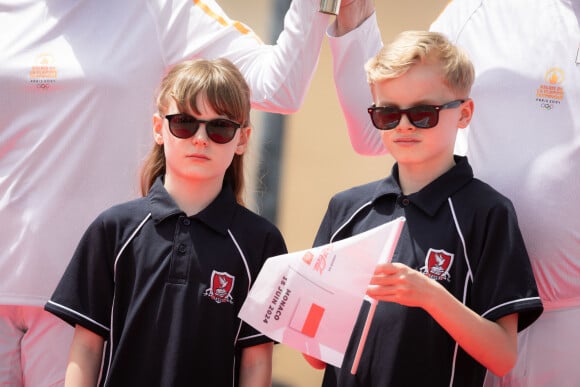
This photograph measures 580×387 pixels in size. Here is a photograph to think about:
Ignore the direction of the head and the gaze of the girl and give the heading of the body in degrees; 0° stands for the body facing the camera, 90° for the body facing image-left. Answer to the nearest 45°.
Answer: approximately 0°

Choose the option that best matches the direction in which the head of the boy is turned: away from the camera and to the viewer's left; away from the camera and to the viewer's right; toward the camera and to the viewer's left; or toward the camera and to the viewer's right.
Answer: toward the camera and to the viewer's left

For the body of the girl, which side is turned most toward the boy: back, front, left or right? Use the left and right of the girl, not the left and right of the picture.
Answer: left
